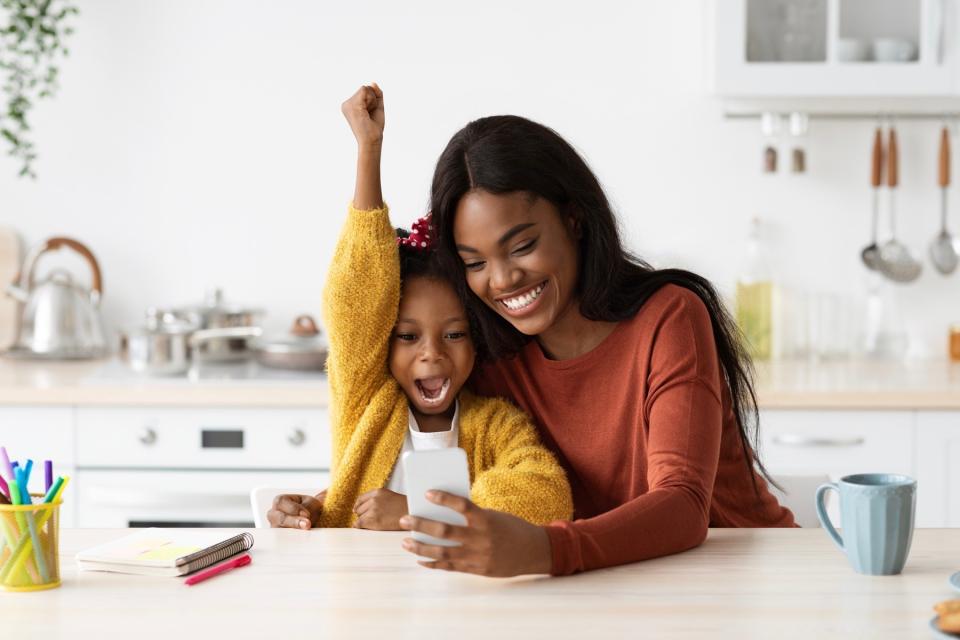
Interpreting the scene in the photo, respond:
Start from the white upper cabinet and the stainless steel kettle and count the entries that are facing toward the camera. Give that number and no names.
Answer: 1

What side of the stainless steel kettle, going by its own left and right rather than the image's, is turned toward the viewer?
left

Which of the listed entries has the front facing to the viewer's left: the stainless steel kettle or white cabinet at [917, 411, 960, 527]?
the stainless steel kettle

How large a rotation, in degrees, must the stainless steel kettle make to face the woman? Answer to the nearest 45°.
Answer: approximately 90° to its left
